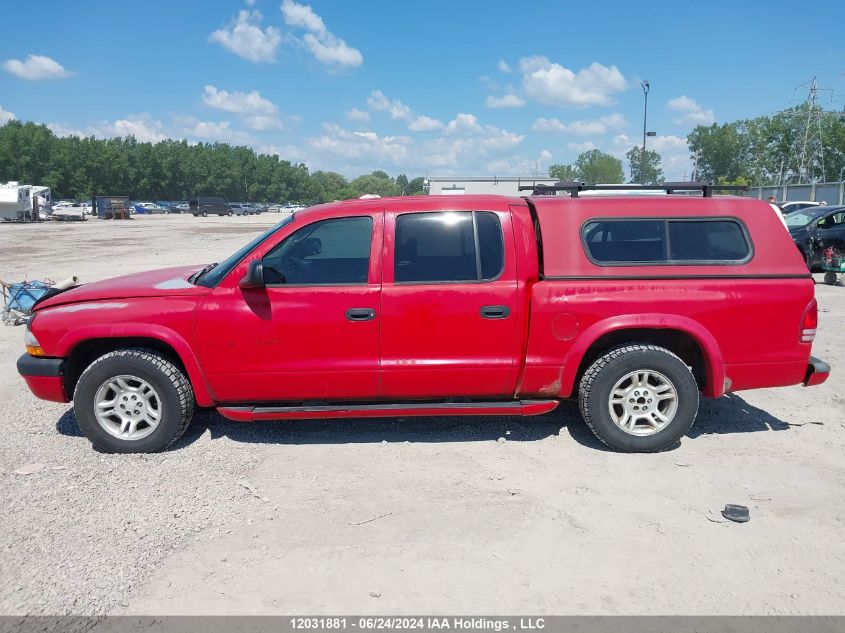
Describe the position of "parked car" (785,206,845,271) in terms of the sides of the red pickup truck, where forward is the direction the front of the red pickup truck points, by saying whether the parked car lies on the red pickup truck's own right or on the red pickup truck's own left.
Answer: on the red pickup truck's own right

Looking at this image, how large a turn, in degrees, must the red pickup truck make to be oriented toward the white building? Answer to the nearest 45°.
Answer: approximately 90° to its right

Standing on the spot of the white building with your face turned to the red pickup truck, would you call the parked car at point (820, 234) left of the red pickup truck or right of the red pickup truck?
left

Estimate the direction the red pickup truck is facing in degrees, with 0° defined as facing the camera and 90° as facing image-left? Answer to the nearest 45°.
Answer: approximately 90°
